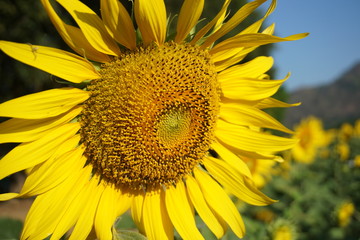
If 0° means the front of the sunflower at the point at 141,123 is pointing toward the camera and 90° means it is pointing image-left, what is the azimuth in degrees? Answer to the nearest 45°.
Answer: approximately 315°
